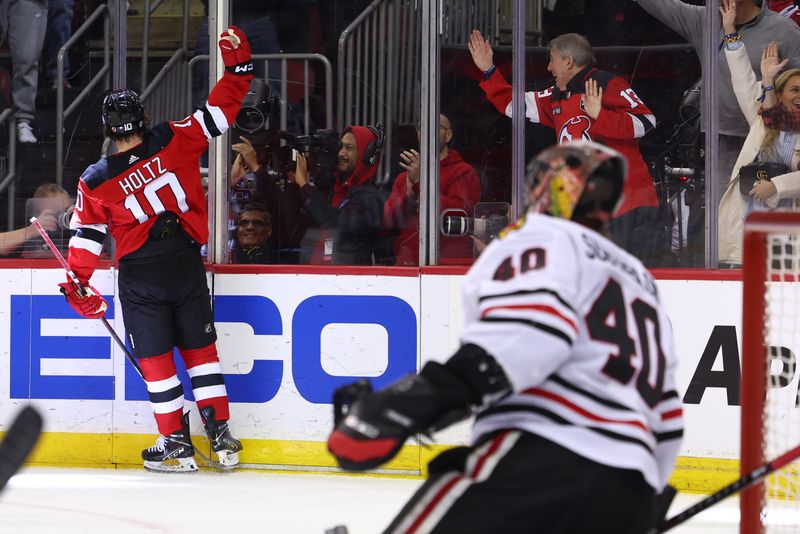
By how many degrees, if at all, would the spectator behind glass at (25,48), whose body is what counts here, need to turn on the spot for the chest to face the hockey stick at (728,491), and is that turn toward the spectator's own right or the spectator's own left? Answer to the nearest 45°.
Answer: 0° — they already face it

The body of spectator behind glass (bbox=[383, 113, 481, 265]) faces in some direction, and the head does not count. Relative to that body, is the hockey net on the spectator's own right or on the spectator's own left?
on the spectator's own left

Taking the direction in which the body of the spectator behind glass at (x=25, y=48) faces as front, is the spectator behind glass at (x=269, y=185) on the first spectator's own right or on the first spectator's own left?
on the first spectator's own left

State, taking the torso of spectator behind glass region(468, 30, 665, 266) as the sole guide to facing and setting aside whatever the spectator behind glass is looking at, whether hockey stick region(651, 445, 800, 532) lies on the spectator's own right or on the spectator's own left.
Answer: on the spectator's own left

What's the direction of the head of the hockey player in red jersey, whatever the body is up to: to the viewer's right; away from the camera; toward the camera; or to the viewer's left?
away from the camera

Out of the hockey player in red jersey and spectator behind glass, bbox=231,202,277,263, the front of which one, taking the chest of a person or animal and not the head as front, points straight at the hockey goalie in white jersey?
the spectator behind glass

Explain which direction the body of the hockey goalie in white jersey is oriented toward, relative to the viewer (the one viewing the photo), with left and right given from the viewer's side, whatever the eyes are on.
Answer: facing away from the viewer and to the left of the viewer

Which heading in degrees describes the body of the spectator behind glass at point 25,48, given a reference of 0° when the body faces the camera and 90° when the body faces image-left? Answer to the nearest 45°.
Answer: approximately 0°

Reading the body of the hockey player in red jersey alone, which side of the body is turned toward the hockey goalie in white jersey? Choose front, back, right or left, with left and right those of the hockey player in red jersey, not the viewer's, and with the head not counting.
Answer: back

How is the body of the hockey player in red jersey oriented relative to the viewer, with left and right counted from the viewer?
facing away from the viewer
